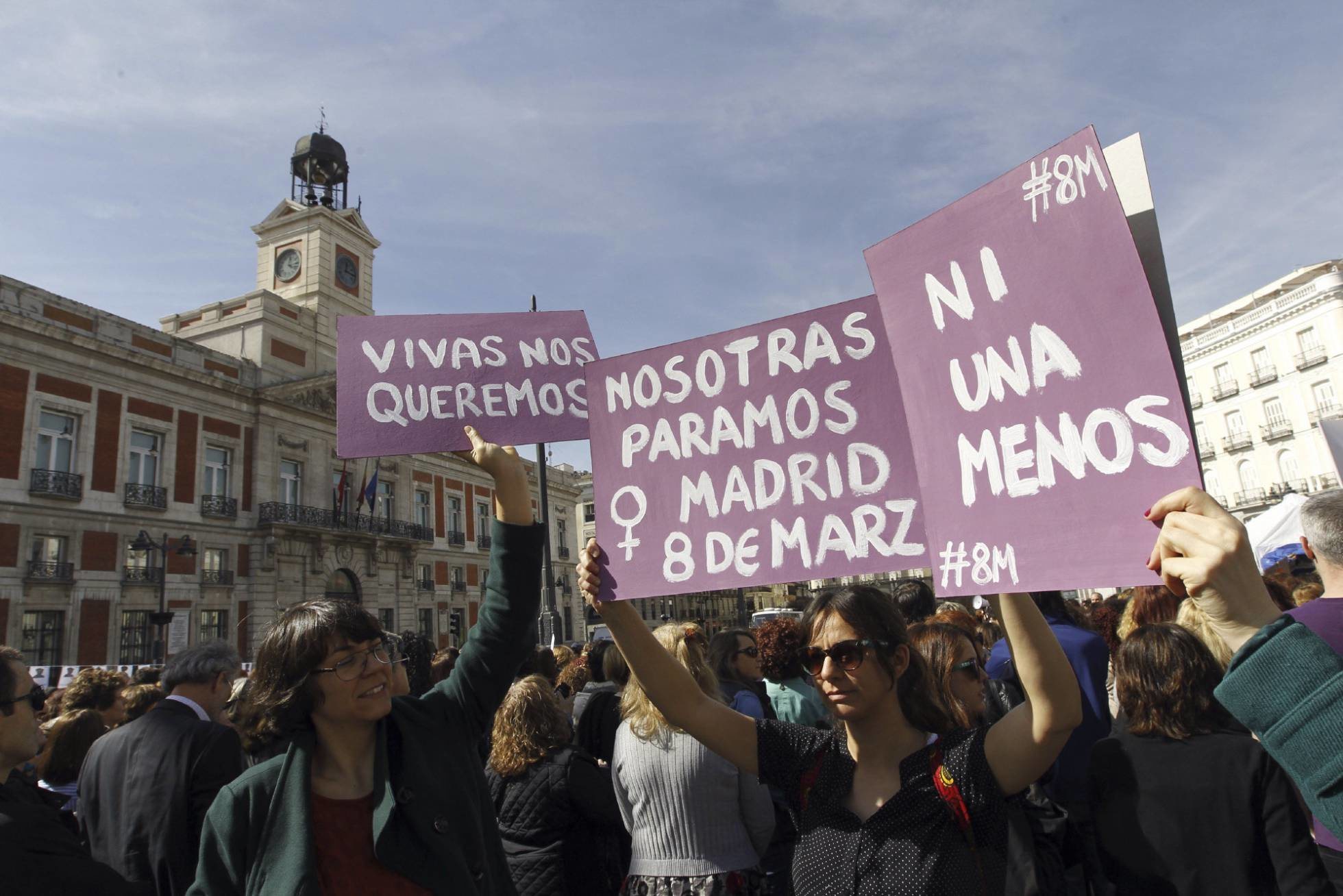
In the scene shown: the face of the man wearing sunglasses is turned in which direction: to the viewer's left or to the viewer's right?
to the viewer's right

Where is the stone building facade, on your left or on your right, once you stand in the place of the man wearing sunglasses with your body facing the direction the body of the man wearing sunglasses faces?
on your left

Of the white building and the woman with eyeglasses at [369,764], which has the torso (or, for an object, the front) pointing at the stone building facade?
the white building

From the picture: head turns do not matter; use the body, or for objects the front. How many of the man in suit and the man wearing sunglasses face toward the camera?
0

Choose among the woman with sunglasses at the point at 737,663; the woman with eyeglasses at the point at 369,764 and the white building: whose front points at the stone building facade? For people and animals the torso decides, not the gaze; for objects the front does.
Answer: the white building

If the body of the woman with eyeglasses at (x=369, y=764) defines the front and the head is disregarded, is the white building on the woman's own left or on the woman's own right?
on the woman's own left

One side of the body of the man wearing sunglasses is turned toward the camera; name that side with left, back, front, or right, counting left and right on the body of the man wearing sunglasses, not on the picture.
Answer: right

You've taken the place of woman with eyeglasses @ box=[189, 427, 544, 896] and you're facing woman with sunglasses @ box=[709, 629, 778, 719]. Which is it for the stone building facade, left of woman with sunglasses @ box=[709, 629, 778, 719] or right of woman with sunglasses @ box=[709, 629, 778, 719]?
left

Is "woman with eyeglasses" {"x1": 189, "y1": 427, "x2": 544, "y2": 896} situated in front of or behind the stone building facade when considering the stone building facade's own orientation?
in front

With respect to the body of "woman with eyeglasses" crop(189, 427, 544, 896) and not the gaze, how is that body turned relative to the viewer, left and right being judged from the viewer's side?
facing the viewer

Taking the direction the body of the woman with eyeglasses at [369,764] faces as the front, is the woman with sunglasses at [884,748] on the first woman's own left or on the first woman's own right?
on the first woman's own left

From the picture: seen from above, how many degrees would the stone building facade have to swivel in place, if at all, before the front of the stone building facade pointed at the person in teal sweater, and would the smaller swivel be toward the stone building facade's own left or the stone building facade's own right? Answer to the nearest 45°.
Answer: approximately 45° to the stone building facade's own right

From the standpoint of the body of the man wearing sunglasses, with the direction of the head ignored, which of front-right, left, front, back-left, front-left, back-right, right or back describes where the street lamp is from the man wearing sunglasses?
left
